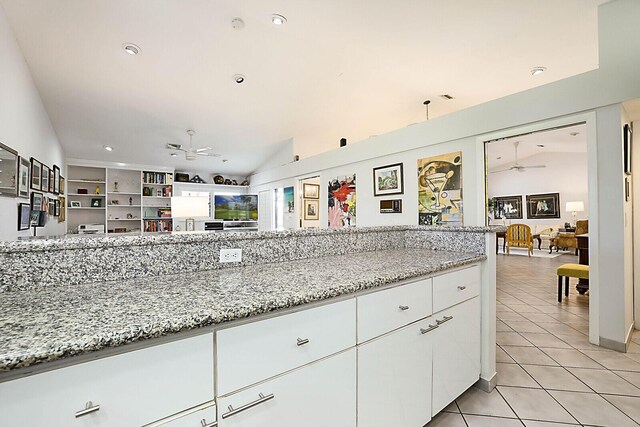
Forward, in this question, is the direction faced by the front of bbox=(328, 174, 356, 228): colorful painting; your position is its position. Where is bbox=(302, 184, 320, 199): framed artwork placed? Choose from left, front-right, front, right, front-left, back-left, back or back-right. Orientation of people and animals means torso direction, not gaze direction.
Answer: right

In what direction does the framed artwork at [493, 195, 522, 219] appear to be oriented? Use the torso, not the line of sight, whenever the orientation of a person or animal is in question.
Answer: toward the camera

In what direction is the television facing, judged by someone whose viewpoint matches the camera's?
facing the viewer

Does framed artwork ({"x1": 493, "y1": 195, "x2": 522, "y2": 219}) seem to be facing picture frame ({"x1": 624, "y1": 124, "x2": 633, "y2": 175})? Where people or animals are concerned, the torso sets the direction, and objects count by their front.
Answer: yes

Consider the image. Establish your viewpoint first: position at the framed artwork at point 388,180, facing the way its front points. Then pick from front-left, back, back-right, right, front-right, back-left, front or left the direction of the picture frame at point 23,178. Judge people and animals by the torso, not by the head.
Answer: front

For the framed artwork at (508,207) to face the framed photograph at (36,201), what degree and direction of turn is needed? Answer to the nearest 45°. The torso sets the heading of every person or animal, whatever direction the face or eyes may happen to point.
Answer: approximately 45° to its right

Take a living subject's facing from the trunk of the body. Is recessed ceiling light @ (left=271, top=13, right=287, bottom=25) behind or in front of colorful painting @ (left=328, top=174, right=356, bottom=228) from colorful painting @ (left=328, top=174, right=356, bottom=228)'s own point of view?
in front

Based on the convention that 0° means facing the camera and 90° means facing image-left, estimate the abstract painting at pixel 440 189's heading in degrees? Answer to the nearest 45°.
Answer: approximately 45°

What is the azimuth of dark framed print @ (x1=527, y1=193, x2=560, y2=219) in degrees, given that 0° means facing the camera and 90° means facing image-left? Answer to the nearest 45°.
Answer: approximately 0°

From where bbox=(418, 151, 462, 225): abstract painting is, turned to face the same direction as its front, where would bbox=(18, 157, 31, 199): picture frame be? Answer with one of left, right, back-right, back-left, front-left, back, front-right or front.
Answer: front

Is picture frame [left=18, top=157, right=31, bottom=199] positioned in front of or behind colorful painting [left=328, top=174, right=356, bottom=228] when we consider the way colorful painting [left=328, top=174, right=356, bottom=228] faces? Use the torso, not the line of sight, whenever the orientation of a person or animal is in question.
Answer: in front
